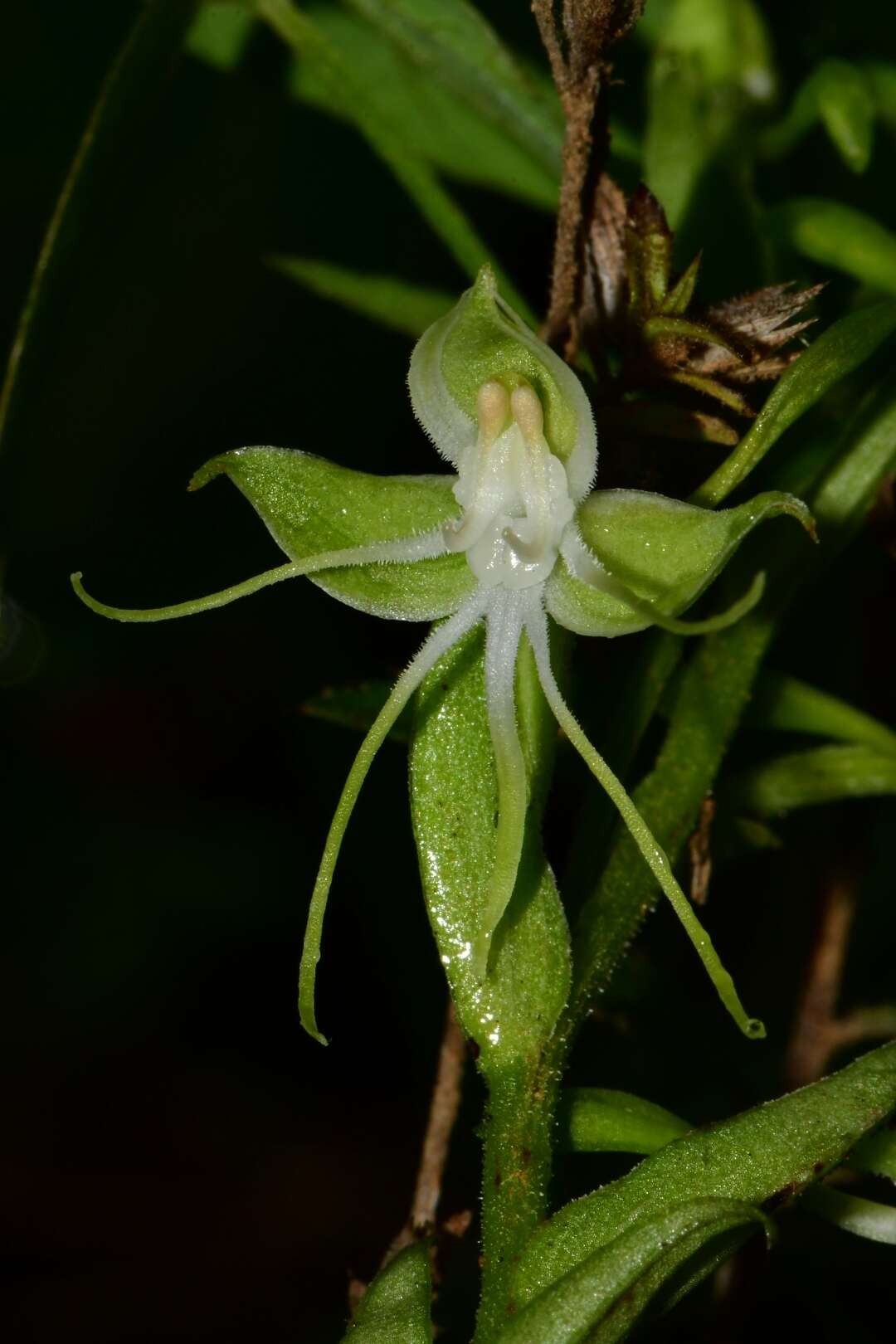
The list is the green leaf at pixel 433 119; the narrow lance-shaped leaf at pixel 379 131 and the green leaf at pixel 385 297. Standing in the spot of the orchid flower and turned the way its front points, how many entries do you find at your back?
3

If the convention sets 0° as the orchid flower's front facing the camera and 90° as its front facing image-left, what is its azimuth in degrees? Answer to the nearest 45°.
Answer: approximately 0°

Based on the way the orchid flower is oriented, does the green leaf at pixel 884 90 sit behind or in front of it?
behind

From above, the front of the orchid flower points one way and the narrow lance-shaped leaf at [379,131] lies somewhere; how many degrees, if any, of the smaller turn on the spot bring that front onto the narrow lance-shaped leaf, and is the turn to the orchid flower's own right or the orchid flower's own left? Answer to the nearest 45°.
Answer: approximately 180°

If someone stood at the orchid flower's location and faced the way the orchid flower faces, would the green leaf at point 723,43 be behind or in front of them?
behind
